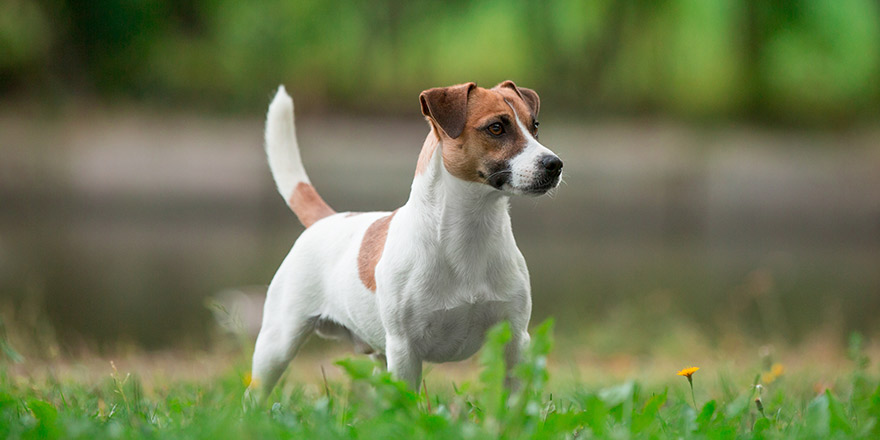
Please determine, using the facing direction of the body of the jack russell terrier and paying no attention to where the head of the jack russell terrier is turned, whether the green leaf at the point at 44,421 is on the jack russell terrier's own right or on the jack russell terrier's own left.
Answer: on the jack russell terrier's own right

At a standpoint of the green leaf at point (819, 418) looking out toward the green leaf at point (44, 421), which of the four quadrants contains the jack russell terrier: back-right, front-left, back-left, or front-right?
front-right

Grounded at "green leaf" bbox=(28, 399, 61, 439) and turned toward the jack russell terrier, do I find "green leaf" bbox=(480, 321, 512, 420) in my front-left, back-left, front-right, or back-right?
front-right

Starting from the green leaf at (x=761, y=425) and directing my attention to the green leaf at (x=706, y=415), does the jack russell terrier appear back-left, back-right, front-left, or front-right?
front-right

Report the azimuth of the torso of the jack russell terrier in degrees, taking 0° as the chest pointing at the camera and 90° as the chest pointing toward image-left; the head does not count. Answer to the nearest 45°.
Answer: approximately 315°

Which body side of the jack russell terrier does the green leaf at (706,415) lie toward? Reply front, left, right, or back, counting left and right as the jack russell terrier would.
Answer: front

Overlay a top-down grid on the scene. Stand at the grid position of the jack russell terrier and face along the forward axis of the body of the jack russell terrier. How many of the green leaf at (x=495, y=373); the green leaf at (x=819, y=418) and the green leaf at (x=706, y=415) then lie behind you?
0

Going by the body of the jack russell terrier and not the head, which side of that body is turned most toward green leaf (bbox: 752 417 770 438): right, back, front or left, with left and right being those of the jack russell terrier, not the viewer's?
front

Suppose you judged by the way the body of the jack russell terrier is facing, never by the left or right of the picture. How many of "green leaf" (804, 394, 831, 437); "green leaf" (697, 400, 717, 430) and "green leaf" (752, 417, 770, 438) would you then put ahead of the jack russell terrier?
3

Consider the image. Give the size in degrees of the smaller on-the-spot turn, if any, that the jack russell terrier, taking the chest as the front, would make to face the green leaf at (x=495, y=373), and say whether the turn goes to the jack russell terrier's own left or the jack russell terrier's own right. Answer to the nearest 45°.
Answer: approximately 45° to the jack russell terrier's own right
